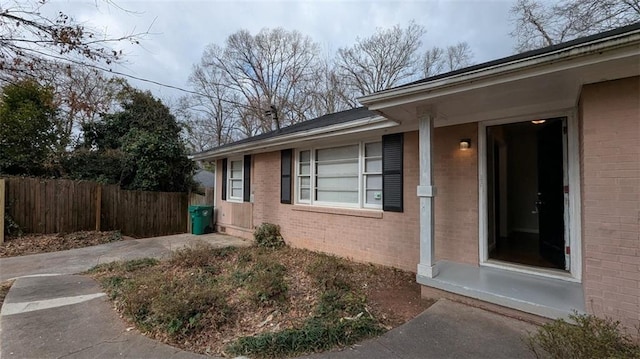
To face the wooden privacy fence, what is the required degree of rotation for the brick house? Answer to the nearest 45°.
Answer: approximately 45° to its right

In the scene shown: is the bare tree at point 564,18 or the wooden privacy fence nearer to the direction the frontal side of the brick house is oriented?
the wooden privacy fence

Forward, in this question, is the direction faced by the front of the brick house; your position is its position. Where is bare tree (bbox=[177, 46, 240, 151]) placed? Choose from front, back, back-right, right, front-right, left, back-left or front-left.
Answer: right

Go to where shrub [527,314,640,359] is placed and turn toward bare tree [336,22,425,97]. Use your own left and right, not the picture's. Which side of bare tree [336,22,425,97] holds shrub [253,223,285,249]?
left

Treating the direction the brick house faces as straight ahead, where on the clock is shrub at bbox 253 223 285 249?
The shrub is roughly at 2 o'clock from the brick house.

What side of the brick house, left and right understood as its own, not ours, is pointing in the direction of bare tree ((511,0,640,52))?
back

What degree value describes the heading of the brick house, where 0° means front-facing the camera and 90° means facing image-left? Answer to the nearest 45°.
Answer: approximately 45°

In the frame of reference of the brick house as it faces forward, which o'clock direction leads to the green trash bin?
The green trash bin is roughly at 2 o'clock from the brick house.

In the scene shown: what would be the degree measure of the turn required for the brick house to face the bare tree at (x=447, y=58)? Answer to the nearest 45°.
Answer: approximately 135° to its right

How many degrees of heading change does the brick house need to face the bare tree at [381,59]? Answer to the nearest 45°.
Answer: approximately 135° to its right

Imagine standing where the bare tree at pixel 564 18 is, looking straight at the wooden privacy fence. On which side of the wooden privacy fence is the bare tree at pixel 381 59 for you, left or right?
right

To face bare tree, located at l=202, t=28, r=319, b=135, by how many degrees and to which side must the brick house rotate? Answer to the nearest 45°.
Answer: approximately 90° to its right
